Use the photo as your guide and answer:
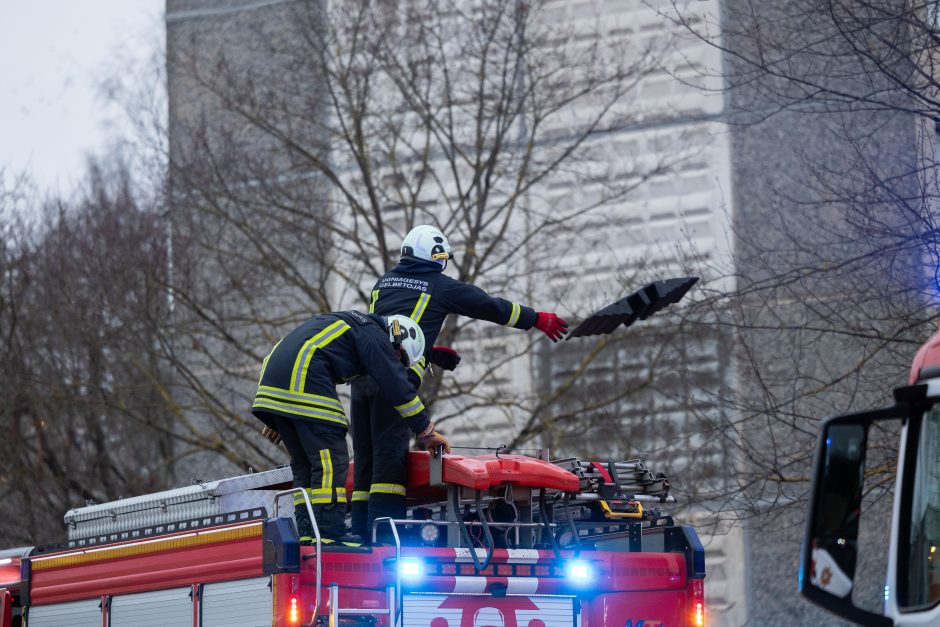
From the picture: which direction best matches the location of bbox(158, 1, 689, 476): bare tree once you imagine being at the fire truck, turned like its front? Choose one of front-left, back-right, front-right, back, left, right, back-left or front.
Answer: front-right

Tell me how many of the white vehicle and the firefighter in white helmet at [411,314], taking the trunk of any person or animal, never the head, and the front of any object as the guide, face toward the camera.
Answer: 0

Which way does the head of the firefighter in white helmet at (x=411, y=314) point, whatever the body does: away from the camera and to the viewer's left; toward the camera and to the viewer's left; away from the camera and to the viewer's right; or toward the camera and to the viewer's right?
away from the camera and to the viewer's right

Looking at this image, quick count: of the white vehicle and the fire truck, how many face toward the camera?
0

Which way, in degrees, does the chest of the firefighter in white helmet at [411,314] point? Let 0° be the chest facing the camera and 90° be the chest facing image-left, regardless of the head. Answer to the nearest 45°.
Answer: approximately 225°

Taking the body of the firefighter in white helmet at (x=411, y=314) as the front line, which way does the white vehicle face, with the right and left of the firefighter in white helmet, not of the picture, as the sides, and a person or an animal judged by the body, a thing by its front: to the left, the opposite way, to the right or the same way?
to the left

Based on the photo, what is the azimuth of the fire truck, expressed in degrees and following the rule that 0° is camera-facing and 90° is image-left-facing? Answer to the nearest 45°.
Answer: approximately 135°

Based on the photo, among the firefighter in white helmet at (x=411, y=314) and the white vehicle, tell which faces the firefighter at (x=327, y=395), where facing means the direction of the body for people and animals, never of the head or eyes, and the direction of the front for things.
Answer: the white vehicle

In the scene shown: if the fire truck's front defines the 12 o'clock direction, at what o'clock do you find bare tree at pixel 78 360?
The bare tree is roughly at 1 o'clock from the fire truck.

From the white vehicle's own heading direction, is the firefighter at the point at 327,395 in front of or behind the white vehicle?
in front

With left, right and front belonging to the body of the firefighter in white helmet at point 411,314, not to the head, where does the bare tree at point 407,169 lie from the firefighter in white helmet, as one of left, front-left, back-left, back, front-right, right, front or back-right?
front-left
